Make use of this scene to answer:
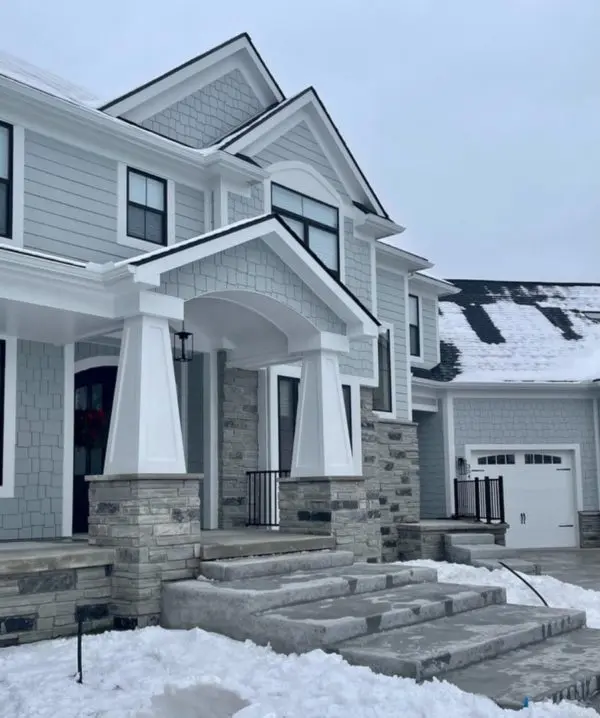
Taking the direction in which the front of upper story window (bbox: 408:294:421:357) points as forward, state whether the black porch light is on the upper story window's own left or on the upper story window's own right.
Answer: on the upper story window's own right

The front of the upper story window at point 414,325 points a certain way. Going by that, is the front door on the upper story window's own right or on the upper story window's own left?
on the upper story window's own right

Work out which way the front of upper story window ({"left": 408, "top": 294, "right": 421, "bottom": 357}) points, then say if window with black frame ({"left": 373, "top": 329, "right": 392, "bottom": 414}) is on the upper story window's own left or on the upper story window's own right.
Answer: on the upper story window's own right

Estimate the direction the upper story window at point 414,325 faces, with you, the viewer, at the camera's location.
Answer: facing the viewer and to the right of the viewer

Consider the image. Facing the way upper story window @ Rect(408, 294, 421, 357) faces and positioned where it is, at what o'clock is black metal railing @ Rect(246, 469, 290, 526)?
The black metal railing is roughly at 2 o'clock from the upper story window.

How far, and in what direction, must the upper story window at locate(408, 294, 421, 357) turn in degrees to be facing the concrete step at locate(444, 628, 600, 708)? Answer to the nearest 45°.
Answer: approximately 45° to its right

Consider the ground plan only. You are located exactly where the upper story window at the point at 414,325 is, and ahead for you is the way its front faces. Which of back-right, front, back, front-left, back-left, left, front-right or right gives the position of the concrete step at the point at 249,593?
front-right
